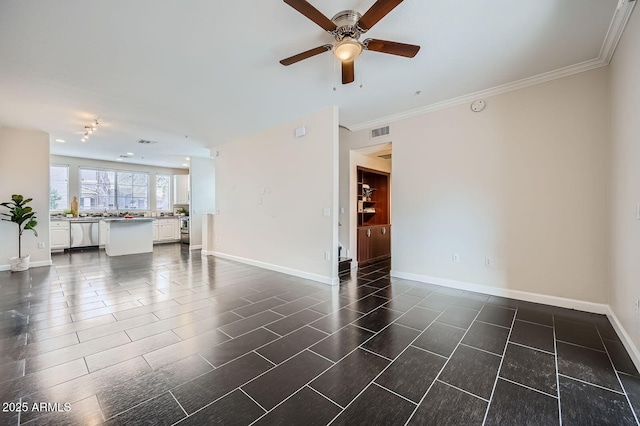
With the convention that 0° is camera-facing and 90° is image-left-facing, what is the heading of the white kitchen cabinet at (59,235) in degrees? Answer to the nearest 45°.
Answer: approximately 0°

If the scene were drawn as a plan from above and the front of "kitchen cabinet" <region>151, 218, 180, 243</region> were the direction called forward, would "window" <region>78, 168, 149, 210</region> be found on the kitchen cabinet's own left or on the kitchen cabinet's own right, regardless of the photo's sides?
on the kitchen cabinet's own right

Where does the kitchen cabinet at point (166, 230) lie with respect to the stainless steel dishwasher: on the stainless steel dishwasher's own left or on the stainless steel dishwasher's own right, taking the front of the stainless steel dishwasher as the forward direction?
on the stainless steel dishwasher's own left

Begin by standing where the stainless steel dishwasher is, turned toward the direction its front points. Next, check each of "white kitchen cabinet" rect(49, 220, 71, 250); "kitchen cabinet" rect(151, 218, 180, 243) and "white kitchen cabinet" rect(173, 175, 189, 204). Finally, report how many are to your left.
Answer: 2

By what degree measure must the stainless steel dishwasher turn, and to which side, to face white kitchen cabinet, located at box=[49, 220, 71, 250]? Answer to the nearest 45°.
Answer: approximately 90° to its right

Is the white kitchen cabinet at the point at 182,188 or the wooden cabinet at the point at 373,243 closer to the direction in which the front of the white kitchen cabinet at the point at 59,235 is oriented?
the wooden cabinet

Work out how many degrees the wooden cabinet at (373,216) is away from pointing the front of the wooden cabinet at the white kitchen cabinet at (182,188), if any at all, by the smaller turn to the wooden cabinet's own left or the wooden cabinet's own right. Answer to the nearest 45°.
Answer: approximately 135° to the wooden cabinet's own right

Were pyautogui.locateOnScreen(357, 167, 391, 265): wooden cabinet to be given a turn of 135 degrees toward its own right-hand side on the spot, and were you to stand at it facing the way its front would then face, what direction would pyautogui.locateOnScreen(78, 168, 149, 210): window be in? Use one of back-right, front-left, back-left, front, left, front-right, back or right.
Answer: front

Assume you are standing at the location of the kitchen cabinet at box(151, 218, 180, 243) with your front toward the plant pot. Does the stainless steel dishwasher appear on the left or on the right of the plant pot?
right

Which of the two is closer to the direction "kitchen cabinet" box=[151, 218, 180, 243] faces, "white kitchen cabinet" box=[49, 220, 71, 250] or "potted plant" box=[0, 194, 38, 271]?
the potted plant
